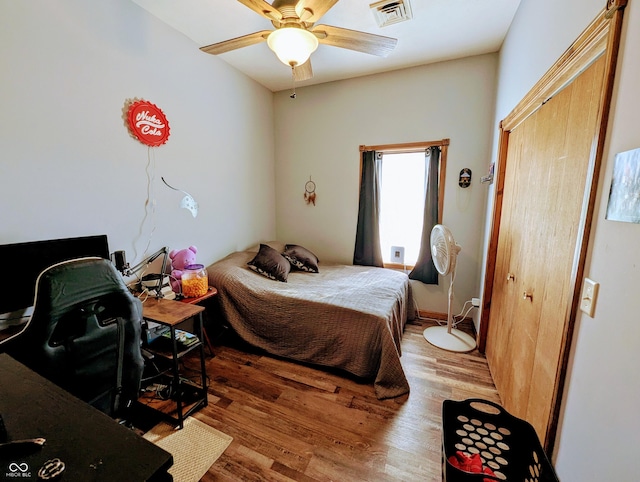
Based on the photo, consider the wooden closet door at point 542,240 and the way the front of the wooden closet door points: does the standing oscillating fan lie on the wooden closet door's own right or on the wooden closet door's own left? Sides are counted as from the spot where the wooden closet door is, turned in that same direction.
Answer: on the wooden closet door's own right

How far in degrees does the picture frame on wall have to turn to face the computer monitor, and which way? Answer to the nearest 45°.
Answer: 0° — it already faces it

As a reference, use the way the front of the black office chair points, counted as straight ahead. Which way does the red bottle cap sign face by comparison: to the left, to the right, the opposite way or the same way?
the opposite way

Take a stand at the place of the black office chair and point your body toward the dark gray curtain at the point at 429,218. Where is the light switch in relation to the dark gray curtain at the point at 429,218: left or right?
right

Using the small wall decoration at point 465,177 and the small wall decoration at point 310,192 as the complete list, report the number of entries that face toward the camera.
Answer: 2

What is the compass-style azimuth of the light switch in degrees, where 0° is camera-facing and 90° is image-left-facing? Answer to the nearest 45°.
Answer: approximately 45°

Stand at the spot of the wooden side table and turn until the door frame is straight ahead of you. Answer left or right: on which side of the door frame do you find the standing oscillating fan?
left

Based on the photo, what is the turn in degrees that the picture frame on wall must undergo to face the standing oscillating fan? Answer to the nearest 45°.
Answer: approximately 90° to its right
